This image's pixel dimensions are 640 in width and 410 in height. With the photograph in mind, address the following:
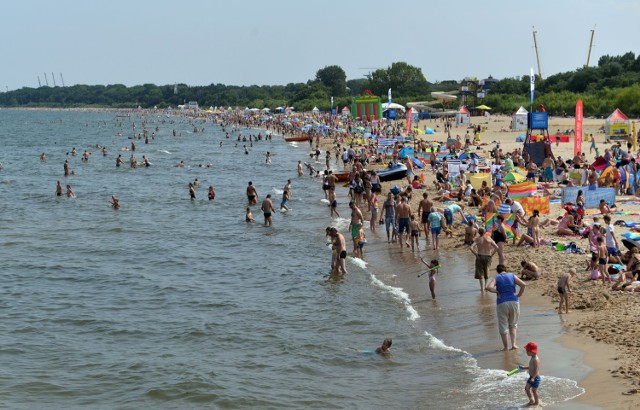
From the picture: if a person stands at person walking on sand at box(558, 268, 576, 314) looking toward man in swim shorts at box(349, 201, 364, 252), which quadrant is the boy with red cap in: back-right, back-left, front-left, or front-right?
back-left

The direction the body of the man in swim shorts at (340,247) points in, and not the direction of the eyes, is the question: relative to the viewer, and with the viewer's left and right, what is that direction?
facing to the left of the viewer

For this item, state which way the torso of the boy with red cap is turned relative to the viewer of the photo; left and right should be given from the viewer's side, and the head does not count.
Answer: facing to the left of the viewer

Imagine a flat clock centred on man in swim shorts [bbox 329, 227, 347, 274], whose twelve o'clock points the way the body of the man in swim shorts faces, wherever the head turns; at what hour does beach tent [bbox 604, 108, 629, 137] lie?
The beach tent is roughly at 4 o'clock from the man in swim shorts.

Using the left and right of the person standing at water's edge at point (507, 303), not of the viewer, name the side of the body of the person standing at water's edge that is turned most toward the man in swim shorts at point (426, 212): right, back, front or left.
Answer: front

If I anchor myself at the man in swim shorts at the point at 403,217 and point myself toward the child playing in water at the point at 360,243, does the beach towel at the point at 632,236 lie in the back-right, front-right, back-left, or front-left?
back-left

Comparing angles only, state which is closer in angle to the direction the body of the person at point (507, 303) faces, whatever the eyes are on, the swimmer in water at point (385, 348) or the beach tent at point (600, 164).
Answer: the beach tent

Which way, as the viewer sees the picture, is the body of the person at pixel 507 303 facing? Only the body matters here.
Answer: away from the camera

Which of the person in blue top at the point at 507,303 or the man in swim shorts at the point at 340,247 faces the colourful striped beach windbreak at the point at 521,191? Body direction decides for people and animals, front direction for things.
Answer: the person in blue top

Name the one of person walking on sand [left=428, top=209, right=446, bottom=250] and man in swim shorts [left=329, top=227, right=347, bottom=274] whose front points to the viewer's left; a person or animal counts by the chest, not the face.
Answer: the man in swim shorts

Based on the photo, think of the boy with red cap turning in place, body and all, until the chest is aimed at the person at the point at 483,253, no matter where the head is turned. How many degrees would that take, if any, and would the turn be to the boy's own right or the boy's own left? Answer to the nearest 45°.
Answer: approximately 90° to the boy's own right

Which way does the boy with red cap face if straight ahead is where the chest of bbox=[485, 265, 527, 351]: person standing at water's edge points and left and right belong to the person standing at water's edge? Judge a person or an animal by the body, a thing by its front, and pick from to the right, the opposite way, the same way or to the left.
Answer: to the left
